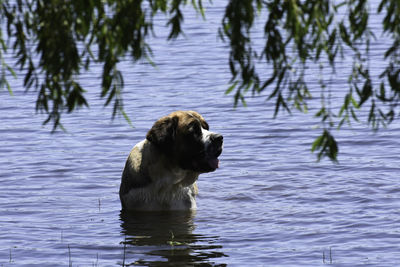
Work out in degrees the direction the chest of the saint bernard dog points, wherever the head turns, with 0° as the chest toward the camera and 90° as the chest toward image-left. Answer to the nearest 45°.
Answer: approximately 315°
